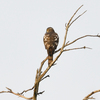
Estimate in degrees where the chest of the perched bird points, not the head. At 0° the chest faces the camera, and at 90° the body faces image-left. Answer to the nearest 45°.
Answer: approximately 180°
